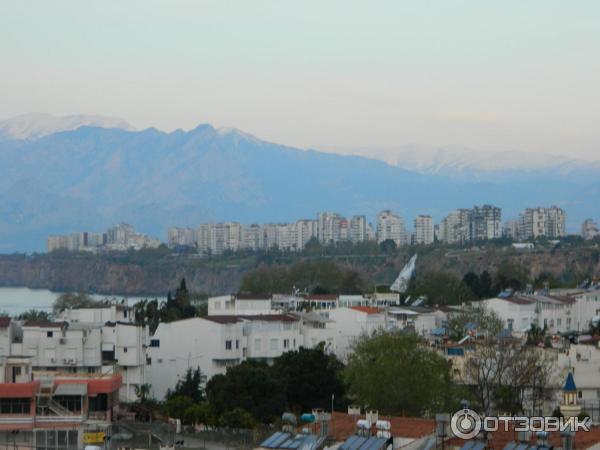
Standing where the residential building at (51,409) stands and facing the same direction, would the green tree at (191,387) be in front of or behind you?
behind

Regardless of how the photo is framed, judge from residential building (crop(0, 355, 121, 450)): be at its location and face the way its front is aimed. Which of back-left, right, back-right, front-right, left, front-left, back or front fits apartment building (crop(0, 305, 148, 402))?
back

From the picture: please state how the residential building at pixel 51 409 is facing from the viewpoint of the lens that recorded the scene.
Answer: facing the viewer

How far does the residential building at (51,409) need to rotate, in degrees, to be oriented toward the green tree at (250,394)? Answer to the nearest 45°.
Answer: approximately 135° to its left

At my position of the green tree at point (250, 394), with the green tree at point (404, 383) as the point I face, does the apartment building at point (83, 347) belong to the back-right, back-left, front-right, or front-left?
back-left

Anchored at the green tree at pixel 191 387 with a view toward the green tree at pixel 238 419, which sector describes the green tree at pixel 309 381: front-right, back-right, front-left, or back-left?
front-left

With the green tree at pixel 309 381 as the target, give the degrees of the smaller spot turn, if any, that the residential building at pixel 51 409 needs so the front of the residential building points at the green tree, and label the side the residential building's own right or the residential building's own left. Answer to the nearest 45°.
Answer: approximately 135° to the residential building's own left

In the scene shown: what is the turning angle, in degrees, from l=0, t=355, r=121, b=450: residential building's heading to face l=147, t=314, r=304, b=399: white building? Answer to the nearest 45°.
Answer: approximately 180°
